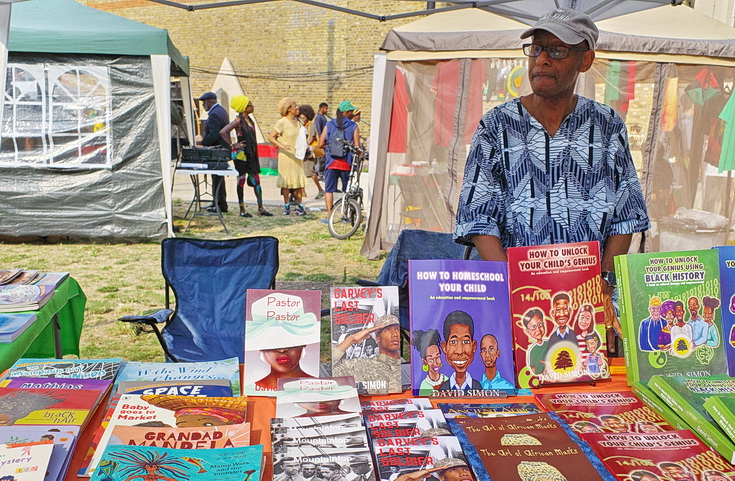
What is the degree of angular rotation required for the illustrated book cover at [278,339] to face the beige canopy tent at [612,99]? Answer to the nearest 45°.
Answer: approximately 135° to its left

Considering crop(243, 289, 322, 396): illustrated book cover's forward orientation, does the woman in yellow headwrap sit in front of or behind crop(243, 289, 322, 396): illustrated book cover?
behind

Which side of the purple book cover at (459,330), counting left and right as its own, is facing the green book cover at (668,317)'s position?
left

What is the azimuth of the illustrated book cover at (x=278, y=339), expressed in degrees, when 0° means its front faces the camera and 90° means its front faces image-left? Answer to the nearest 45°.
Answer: approximately 0°

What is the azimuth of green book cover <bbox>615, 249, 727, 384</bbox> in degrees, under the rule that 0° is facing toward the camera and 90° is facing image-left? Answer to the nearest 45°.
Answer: approximately 0°

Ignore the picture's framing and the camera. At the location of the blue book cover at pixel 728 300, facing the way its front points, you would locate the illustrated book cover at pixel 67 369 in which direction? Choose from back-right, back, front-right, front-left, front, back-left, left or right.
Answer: front-right
